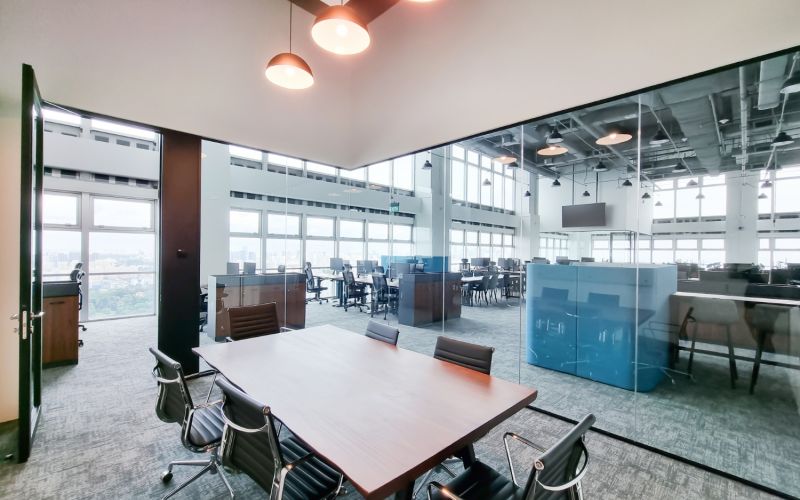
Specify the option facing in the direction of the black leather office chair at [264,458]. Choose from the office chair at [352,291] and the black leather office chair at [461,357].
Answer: the black leather office chair at [461,357]

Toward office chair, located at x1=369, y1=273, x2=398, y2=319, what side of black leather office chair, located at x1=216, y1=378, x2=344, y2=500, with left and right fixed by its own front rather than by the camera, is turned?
front

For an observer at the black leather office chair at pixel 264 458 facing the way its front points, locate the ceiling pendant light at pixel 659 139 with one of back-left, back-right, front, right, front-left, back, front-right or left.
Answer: front-right

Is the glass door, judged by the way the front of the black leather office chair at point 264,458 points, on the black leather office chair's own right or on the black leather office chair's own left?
on the black leather office chair's own left

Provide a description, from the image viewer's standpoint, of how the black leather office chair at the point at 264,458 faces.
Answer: facing away from the viewer and to the right of the viewer

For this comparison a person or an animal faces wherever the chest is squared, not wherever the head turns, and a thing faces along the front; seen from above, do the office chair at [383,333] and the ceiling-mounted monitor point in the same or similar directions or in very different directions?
same or similar directions

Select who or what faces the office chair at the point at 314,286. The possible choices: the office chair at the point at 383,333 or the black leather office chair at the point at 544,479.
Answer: the black leather office chair

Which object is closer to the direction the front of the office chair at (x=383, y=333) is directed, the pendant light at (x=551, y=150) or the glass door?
the glass door

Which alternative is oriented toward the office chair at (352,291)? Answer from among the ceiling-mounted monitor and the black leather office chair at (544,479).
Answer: the black leather office chair

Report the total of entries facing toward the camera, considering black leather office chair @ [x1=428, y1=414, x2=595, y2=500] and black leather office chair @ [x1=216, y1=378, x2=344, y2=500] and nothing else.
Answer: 0

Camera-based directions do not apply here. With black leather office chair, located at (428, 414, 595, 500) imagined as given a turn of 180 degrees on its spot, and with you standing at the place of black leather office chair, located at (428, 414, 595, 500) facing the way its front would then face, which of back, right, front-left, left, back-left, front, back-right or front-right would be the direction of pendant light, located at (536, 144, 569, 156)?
back-left

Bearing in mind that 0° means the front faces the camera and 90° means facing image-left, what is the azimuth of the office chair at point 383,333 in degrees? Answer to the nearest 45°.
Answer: approximately 45°

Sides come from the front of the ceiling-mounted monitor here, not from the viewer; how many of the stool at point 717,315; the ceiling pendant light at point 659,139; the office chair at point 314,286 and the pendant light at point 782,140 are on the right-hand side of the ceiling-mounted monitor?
1

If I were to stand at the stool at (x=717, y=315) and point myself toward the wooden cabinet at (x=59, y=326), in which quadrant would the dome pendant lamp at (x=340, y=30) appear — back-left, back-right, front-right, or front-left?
front-left

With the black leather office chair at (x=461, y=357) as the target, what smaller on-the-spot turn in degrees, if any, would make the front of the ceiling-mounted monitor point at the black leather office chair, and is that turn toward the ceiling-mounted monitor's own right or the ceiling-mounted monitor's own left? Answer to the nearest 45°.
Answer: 0° — it already faces it

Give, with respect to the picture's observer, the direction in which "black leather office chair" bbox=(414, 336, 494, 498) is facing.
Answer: facing the viewer and to the left of the viewer

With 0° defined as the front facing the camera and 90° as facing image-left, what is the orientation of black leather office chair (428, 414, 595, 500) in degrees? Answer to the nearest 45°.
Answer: approximately 135°
